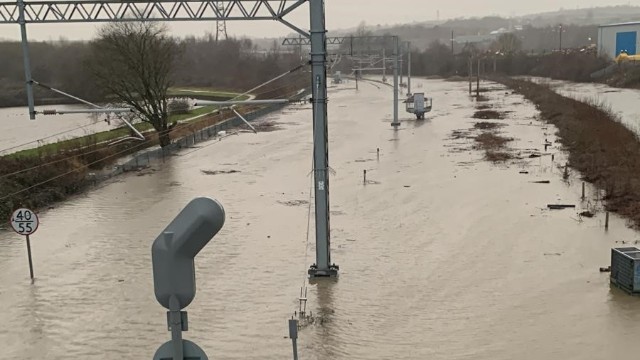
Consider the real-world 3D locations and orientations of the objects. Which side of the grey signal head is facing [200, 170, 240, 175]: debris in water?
front

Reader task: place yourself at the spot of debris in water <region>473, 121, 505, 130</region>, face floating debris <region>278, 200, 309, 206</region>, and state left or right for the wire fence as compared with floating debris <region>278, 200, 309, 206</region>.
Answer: right

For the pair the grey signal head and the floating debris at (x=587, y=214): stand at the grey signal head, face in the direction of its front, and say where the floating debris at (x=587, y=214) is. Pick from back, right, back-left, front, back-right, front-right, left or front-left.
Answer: front-right

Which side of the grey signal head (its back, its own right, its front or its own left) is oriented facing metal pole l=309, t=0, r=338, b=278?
front

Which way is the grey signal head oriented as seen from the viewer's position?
away from the camera

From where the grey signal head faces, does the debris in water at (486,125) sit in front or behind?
in front

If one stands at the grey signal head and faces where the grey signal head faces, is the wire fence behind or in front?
in front

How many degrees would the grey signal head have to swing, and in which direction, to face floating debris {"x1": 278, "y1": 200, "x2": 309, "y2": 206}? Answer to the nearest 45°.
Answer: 0° — it already faces it

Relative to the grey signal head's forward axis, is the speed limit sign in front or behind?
in front

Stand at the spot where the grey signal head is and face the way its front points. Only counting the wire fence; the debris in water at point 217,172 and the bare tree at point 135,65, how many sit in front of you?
3

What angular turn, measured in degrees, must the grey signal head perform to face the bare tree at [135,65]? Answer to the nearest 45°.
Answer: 0° — it already faces it

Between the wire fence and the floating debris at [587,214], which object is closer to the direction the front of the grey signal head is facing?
the wire fence
